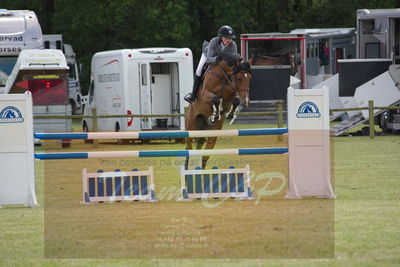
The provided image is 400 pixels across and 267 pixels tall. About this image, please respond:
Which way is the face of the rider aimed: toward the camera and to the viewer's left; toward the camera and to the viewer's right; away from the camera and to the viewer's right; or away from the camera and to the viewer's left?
toward the camera and to the viewer's right

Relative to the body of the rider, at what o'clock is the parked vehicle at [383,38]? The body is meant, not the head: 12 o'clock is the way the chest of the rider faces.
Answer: The parked vehicle is roughly at 8 o'clock from the rider.

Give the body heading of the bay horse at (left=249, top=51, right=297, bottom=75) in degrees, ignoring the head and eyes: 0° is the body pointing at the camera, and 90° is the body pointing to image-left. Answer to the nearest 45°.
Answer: approximately 270°

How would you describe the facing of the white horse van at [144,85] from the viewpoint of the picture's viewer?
facing away from the viewer and to the left of the viewer

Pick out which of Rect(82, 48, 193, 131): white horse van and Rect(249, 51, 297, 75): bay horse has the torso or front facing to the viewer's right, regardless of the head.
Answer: the bay horse

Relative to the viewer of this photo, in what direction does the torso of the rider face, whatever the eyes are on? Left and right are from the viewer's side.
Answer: facing the viewer and to the right of the viewer

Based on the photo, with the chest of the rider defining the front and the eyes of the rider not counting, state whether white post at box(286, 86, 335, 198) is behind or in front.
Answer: in front

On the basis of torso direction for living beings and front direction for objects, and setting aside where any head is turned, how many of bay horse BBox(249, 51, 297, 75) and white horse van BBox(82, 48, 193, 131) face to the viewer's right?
1

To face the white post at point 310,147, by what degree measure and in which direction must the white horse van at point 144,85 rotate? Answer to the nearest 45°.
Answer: approximately 135° to its left
